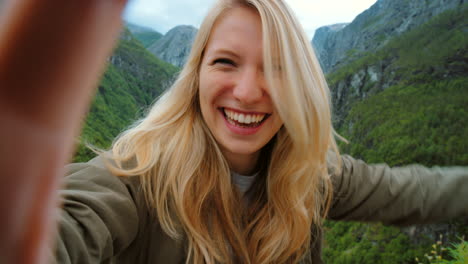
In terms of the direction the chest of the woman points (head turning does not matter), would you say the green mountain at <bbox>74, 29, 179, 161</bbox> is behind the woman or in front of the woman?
behind

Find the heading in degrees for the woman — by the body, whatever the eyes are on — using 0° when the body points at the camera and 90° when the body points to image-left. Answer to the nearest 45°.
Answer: approximately 0°

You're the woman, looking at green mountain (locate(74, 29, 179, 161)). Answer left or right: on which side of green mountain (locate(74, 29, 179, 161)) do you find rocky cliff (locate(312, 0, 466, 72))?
right

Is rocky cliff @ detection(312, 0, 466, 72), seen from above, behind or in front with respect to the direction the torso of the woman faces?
behind

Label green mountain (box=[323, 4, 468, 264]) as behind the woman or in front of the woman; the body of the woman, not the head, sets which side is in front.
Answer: behind
